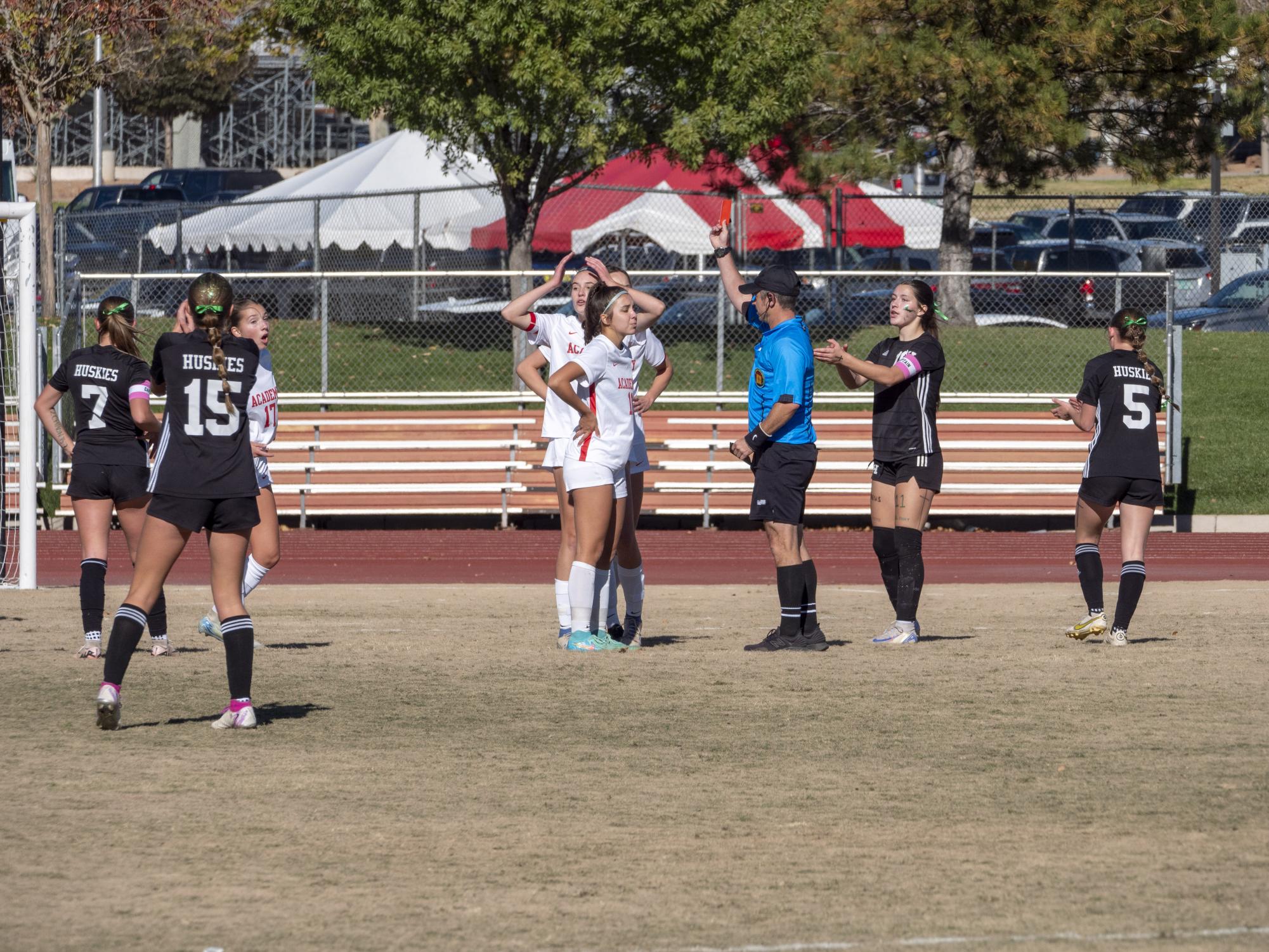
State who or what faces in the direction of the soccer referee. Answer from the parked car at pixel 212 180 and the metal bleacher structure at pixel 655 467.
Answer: the metal bleacher structure

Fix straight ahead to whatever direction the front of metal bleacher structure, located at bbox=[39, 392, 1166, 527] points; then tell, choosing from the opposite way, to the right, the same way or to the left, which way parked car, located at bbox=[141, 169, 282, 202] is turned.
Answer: to the right

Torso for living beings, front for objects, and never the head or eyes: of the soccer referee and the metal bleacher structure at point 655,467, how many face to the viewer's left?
1

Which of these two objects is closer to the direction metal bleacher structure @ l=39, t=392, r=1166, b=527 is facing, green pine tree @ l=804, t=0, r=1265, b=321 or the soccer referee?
the soccer referee

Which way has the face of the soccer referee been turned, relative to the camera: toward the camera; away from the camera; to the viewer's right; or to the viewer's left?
to the viewer's left

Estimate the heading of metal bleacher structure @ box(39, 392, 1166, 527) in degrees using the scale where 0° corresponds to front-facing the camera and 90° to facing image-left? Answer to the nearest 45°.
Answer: approximately 0°

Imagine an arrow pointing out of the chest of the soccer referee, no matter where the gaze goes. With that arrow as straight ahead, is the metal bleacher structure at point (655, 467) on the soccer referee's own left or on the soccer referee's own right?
on the soccer referee's own right

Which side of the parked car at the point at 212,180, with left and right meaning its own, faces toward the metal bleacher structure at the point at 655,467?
left

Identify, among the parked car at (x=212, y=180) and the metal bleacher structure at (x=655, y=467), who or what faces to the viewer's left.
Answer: the parked car

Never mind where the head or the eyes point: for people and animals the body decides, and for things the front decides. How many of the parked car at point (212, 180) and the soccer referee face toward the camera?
0

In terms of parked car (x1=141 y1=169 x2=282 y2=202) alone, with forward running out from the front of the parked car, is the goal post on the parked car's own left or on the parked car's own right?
on the parked car's own left

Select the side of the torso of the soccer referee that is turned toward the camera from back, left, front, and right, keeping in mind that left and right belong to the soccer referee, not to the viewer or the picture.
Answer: left

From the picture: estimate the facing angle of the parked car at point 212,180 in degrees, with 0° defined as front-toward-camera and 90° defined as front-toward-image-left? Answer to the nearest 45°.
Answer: approximately 90°
